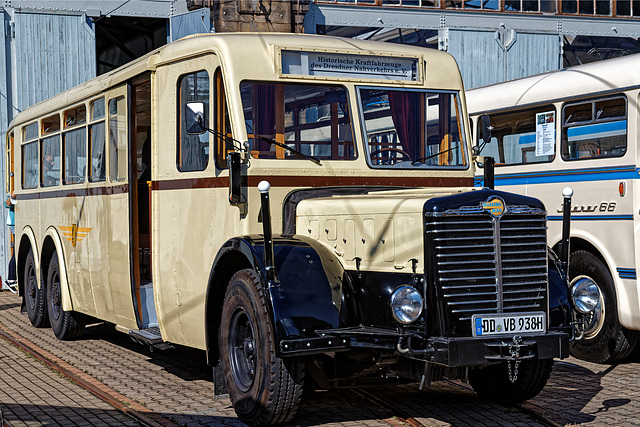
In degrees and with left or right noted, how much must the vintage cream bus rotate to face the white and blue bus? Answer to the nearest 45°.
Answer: approximately 90° to its left

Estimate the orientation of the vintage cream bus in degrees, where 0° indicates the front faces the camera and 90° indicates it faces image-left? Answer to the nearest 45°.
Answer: approximately 315°
